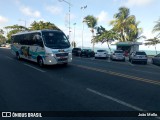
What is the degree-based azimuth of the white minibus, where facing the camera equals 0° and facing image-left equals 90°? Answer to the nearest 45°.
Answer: approximately 315°
